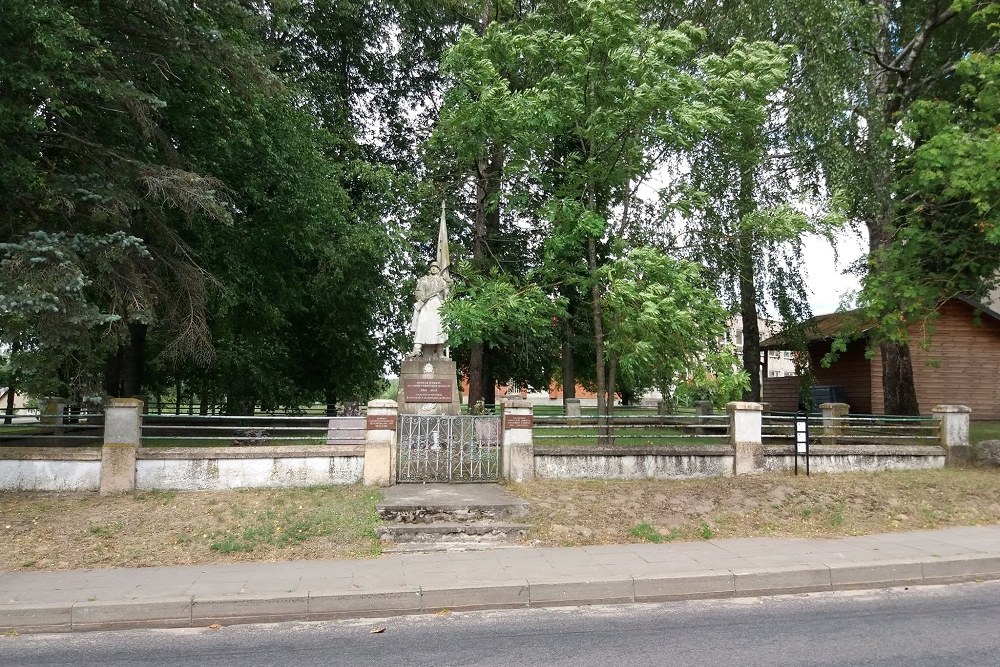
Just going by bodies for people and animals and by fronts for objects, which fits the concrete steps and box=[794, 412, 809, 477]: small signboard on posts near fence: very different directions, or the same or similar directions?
same or similar directions

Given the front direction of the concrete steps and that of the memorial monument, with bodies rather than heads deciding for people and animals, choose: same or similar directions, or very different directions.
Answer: same or similar directions

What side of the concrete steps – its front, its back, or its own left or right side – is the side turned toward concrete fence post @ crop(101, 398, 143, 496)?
right

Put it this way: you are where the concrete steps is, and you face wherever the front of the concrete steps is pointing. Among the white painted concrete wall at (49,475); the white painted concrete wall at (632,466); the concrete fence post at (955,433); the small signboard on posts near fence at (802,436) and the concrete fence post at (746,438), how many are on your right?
1

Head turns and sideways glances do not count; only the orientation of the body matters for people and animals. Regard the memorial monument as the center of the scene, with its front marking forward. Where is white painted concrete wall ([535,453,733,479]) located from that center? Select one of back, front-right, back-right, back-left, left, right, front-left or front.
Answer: front-left

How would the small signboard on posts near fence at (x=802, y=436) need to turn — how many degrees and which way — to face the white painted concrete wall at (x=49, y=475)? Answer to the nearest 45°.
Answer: approximately 45° to its right

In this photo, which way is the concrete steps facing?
toward the camera

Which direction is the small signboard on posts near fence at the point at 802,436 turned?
toward the camera

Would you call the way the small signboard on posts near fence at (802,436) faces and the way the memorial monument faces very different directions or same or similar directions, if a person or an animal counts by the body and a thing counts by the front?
same or similar directions

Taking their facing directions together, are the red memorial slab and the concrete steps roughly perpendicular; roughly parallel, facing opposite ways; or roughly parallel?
roughly parallel

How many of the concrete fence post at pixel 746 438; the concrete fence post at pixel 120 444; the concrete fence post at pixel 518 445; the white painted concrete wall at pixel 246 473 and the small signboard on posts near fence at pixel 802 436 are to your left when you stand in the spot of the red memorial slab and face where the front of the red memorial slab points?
3

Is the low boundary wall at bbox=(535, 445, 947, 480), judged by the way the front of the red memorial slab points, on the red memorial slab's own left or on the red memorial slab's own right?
on the red memorial slab's own left

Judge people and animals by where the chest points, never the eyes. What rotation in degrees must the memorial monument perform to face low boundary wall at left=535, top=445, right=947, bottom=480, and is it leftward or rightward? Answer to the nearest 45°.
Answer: approximately 45° to its left

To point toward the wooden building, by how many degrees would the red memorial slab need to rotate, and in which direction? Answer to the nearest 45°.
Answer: approximately 135° to its left

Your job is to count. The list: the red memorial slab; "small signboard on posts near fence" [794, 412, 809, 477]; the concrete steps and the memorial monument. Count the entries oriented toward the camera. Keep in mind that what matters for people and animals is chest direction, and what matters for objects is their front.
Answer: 4

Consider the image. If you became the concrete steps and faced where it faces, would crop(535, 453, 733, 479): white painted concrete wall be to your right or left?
on your left

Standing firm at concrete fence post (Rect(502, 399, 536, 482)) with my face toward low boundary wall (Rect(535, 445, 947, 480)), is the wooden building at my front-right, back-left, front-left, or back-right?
front-left

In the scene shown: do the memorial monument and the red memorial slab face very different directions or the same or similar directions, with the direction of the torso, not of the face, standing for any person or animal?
same or similar directions
